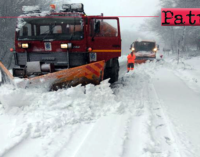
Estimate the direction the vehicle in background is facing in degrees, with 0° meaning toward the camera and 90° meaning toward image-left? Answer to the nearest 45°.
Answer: approximately 0°

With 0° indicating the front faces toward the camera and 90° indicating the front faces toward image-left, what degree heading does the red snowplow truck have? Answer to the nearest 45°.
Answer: approximately 45°

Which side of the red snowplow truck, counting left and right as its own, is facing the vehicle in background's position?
back

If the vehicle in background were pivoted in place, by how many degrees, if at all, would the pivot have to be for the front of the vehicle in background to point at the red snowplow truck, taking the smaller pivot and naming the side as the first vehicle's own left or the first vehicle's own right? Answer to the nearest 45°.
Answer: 0° — it already faces it
